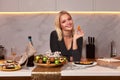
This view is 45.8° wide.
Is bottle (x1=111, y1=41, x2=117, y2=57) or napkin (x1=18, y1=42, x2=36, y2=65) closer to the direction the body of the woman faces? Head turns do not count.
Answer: the napkin

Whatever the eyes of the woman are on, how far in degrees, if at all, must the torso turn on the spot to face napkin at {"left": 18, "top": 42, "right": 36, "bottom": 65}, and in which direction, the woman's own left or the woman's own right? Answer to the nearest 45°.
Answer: approximately 45° to the woman's own right

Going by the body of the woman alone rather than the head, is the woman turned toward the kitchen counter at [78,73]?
yes

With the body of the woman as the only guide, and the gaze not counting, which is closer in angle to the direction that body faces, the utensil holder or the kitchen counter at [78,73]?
the kitchen counter

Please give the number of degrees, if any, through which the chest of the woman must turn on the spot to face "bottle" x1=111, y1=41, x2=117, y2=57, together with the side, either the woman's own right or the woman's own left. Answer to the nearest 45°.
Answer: approximately 135° to the woman's own left

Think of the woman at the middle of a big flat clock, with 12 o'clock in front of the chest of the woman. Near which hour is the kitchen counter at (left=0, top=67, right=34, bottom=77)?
The kitchen counter is roughly at 1 o'clock from the woman.

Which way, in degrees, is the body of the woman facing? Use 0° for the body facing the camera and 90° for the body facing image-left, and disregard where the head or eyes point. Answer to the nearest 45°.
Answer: approximately 0°
